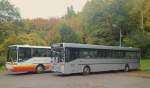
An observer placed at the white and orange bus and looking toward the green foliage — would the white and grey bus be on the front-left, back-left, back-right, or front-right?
back-right

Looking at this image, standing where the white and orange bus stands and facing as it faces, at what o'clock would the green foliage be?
The green foliage is roughly at 4 o'clock from the white and orange bus.

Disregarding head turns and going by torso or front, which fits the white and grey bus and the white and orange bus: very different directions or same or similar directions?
same or similar directions

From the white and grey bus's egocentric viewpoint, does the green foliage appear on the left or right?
on its right

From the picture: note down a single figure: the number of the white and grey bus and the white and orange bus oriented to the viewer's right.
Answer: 0

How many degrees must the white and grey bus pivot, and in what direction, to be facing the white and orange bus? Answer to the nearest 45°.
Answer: approximately 45° to its right

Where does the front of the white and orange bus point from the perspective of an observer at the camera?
facing the viewer and to the left of the viewer

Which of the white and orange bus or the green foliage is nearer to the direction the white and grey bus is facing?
the white and orange bus
